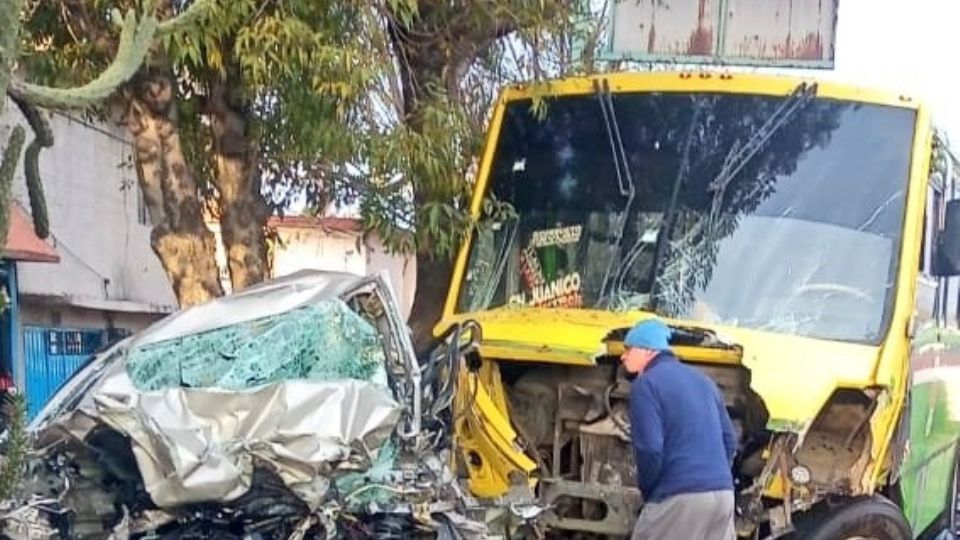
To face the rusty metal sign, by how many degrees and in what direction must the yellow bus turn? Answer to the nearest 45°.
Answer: approximately 135° to its right

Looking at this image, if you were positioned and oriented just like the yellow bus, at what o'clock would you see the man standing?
The man standing is roughly at 11 o'clock from the yellow bus.

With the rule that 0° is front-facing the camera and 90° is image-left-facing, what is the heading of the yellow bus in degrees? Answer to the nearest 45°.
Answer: approximately 45°

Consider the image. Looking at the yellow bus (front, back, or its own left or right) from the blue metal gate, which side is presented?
right
